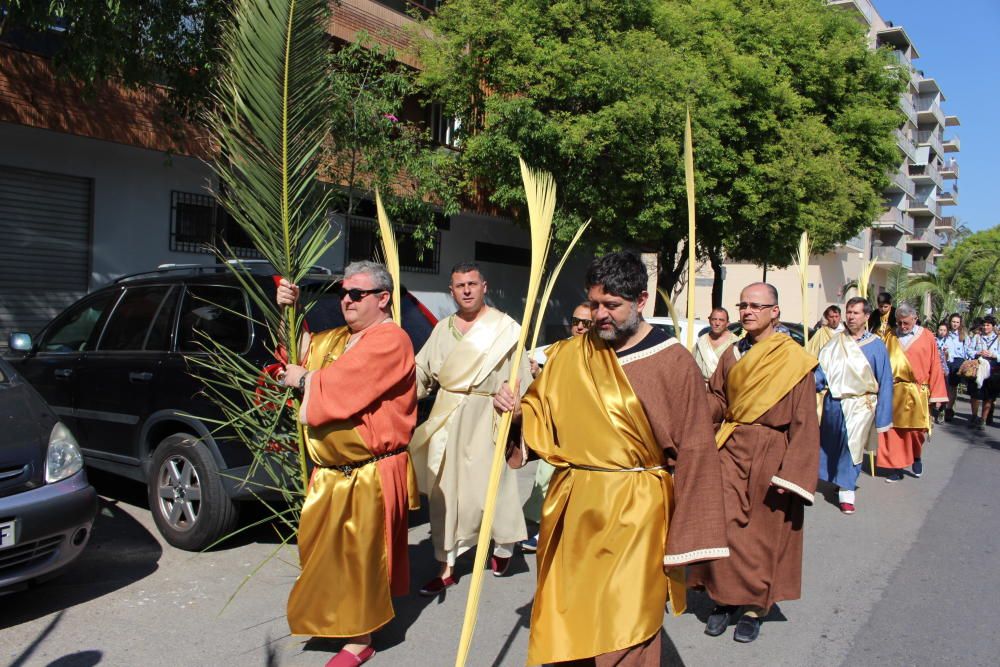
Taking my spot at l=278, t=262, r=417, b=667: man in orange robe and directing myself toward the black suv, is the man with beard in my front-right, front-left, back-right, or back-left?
back-right

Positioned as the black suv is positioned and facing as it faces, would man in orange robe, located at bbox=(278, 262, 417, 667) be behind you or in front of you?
behind

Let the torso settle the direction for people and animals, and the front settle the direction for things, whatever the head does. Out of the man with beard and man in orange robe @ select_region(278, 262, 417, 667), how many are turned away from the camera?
0

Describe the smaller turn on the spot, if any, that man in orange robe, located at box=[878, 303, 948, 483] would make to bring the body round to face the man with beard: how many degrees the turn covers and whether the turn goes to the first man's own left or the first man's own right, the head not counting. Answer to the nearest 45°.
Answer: approximately 45° to the first man's own left
